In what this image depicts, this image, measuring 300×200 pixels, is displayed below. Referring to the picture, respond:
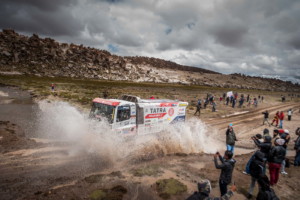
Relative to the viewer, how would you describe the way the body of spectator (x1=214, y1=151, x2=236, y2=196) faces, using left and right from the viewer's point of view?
facing away from the viewer and to the left of the viewer

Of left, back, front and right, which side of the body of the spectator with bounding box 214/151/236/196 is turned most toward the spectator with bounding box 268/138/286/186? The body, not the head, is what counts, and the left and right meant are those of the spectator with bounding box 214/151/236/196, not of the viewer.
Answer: right

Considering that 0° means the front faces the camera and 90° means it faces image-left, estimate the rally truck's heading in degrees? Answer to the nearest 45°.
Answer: approximately 45°

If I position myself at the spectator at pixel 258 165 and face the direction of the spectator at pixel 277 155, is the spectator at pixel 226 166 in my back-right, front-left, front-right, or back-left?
back-left
